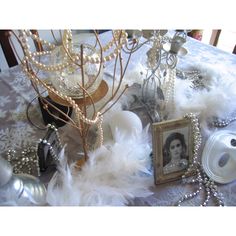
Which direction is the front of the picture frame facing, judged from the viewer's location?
facing the viewer and to the right of the viewer

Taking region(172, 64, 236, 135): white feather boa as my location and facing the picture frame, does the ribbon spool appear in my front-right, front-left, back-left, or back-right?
front-left

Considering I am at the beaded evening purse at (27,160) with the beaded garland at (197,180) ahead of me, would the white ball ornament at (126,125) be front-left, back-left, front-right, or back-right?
front-left

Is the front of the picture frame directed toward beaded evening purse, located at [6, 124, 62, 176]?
no
